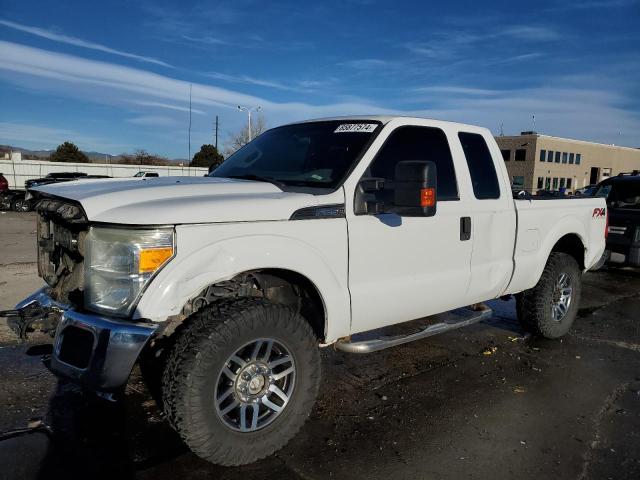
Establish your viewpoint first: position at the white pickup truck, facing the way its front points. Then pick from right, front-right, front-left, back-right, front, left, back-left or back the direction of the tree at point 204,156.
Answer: back-right

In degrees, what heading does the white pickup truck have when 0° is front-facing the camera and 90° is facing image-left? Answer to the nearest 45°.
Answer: approximately 45°

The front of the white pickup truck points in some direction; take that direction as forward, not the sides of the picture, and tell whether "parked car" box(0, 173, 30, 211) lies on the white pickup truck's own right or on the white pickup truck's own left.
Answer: on the white pickup truck's own right

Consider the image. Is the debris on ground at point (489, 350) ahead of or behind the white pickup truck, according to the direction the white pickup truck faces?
behind

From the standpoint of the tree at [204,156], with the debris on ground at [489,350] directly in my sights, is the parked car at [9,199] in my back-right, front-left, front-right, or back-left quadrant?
front-right
